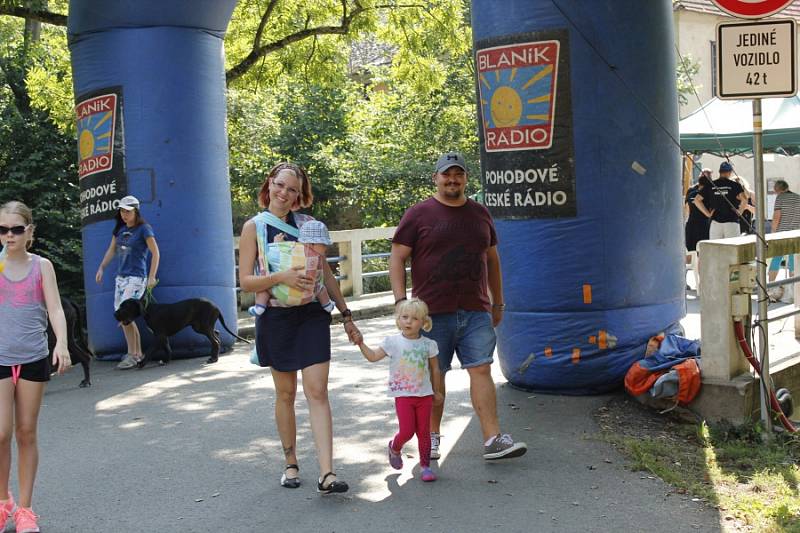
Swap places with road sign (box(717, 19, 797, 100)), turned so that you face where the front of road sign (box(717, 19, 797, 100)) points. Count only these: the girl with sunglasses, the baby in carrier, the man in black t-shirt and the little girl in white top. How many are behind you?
1

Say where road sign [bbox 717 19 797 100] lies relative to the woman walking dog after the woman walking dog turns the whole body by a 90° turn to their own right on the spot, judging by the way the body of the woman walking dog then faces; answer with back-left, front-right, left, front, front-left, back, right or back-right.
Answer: back

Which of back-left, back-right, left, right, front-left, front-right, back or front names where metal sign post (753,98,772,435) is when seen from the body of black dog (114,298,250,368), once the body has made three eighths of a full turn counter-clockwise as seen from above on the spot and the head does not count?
front

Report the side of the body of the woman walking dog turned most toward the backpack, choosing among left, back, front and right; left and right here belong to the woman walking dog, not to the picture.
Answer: left

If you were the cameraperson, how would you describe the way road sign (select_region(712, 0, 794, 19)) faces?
facing the viewer

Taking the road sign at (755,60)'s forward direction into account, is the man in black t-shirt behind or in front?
behind

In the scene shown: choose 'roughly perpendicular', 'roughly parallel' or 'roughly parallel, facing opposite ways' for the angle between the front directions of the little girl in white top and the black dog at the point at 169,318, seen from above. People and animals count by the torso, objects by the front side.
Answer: roughly perpendicular

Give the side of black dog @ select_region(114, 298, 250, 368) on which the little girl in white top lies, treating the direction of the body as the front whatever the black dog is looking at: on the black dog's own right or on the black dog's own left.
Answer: on the black dog's own left

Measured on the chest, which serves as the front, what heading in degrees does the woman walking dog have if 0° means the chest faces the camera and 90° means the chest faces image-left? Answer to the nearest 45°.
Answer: approximately 45°

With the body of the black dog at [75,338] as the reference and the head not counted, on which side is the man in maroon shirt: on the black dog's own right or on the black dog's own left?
on the black dog's own left

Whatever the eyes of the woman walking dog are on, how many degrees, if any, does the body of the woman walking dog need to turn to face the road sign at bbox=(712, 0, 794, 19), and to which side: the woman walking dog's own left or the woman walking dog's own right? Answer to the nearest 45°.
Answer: approximately 90° to the woman walking dog's own left

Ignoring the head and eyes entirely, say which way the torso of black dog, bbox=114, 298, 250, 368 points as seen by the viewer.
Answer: to the viewer's left

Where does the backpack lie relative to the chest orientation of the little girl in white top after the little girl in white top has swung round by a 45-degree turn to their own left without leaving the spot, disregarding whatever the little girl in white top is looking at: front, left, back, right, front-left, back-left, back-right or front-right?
left

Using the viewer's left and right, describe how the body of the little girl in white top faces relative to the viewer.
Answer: facing the viewer

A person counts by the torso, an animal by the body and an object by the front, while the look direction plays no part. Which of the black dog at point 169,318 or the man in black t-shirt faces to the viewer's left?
the black dog
